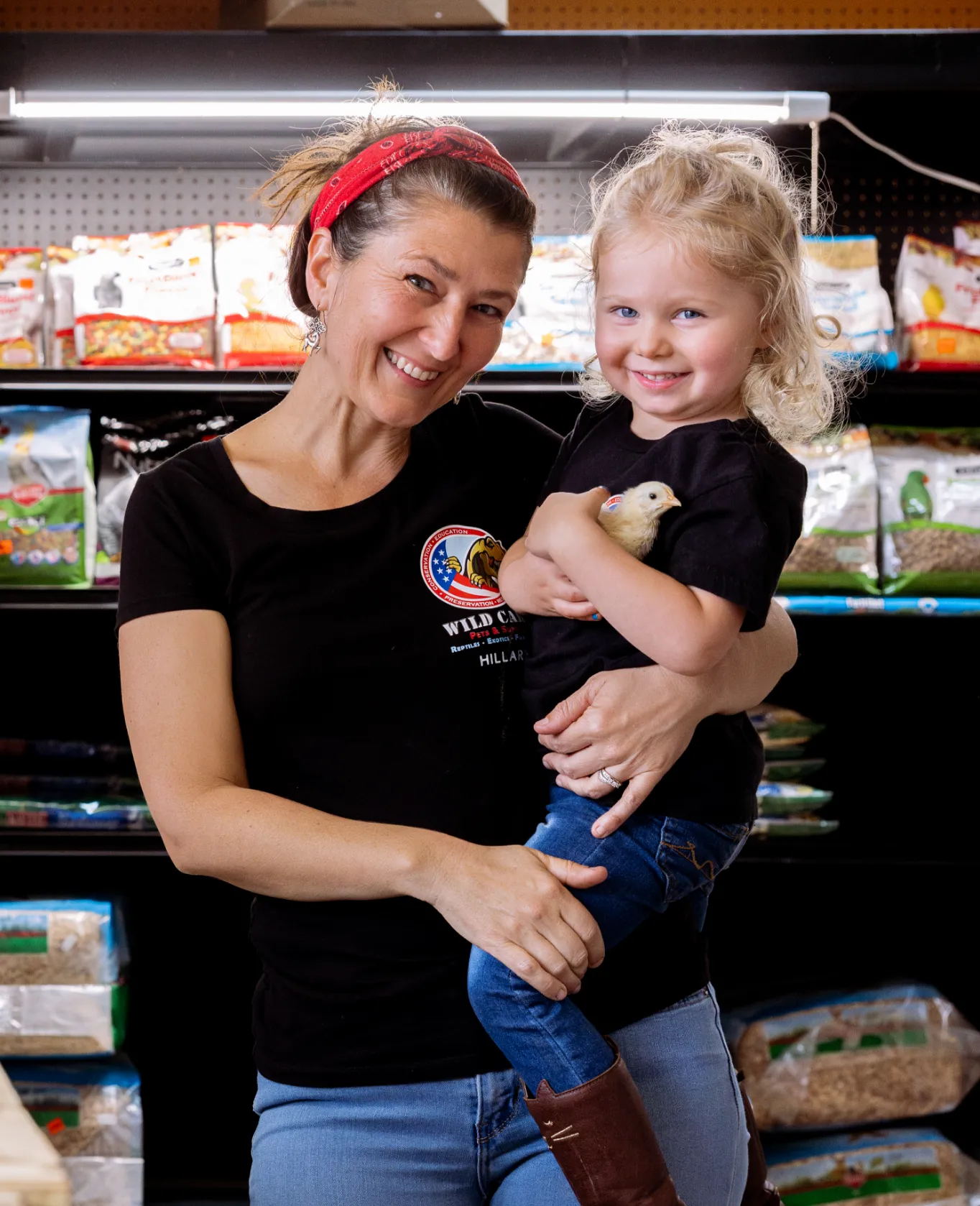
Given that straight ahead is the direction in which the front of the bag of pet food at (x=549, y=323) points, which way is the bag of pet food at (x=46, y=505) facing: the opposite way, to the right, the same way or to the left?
the same way

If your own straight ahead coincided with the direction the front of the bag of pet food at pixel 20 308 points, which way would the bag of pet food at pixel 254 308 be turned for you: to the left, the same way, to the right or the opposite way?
the same way

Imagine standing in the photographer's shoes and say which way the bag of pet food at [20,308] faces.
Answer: facing the viewer

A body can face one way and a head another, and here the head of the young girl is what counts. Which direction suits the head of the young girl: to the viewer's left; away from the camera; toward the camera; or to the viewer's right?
toward the camera

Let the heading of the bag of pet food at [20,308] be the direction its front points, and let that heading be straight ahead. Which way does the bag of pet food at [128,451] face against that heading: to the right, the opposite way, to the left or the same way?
the same way

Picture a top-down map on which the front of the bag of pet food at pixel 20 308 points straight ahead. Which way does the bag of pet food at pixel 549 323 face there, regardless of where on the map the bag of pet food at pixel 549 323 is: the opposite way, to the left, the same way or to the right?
the same way

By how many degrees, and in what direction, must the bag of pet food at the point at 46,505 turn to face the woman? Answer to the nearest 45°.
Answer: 0° — it already faces them

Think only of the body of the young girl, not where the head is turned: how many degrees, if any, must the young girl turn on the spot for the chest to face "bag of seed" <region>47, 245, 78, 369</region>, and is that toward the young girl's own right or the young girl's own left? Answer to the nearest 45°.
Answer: approximately 90° to the young girl's own right

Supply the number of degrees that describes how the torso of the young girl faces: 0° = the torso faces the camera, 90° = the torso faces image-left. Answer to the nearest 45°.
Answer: approximately 45°

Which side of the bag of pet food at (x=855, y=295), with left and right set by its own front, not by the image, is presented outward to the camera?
front

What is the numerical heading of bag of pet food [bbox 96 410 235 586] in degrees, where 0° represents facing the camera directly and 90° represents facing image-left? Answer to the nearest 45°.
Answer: approximately 0°

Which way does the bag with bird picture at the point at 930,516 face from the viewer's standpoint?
toward the camera

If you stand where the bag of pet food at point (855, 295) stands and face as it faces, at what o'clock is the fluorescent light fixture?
The fluorescent light fixture is roughly at 2 o'clock from the bag of pet food.

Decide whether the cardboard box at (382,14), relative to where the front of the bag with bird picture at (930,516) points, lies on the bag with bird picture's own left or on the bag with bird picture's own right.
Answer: on the bag with bird picture's own right

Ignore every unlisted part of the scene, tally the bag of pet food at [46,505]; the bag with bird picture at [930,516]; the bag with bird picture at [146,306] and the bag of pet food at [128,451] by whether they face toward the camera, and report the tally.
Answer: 4
